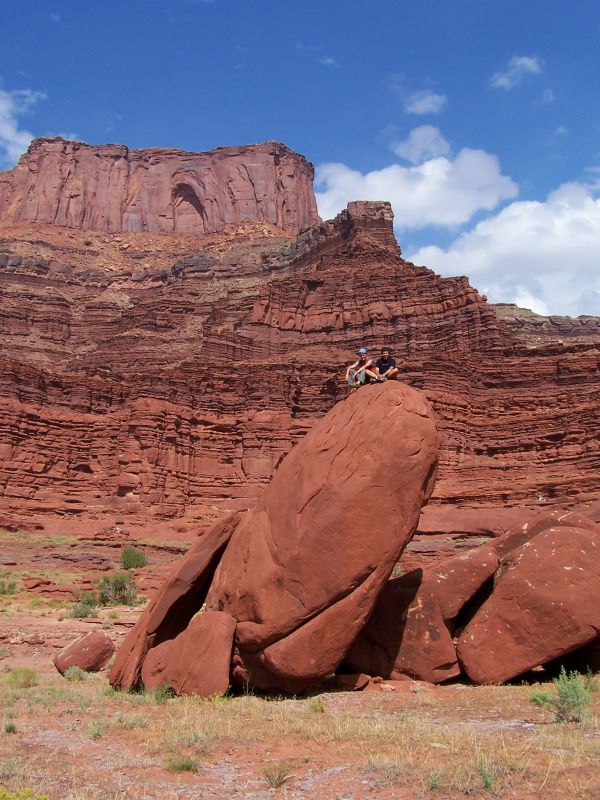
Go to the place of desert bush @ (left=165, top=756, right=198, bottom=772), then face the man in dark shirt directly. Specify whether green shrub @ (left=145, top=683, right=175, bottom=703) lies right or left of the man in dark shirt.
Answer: left

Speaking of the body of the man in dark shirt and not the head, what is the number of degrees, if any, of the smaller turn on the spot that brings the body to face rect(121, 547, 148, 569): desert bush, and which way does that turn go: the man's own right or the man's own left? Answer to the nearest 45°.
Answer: approximately 135° to the man's own right

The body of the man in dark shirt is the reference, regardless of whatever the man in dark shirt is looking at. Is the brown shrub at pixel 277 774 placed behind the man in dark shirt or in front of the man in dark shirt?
in front

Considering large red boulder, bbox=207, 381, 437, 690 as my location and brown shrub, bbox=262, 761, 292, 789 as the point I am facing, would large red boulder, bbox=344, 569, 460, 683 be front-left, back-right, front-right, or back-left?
back-left

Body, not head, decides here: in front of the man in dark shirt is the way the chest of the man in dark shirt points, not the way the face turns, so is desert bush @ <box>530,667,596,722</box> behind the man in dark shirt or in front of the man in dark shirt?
in front

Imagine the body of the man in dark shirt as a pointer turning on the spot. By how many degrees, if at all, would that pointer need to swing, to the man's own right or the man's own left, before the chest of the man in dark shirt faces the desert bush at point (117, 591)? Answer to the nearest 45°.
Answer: approximately 135° to the man's own right

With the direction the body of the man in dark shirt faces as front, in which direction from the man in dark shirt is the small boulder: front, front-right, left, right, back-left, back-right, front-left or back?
right

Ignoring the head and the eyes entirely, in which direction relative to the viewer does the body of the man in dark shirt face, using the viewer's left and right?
facing the viewer
